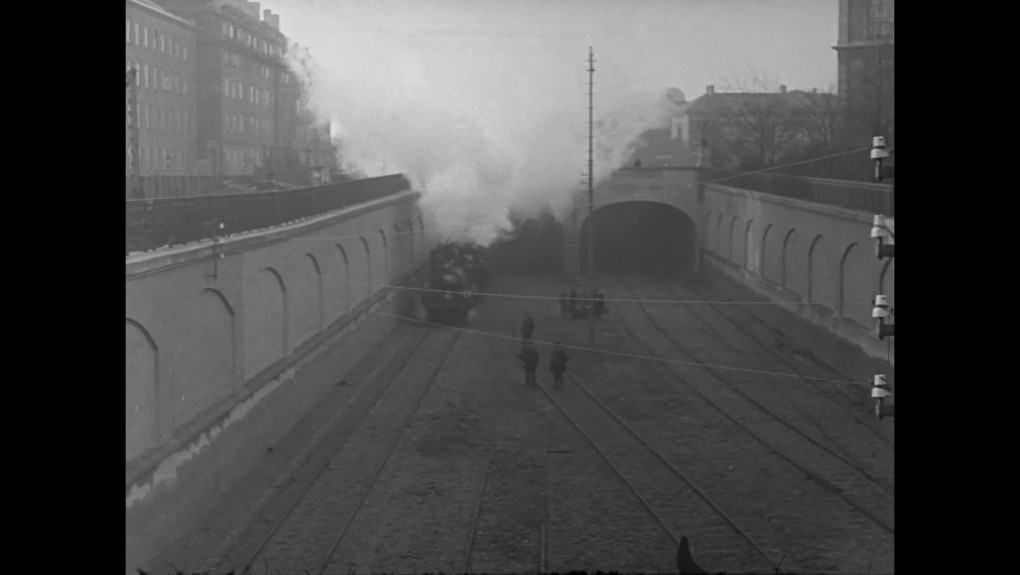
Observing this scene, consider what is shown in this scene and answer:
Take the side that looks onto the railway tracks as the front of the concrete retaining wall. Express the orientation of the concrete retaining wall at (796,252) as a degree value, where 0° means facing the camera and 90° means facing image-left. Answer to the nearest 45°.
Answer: approximately 45°

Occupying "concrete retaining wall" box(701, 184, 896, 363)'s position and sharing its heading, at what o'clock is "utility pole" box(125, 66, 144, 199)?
The utility pole is roughly at 1 o'clock from the concrete retaining wall.

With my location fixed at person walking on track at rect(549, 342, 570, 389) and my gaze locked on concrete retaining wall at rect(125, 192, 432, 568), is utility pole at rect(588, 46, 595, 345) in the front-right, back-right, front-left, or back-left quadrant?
back-right

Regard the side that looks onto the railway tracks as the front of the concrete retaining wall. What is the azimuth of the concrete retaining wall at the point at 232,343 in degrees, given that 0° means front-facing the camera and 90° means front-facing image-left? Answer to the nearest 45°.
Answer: approximately 315°
